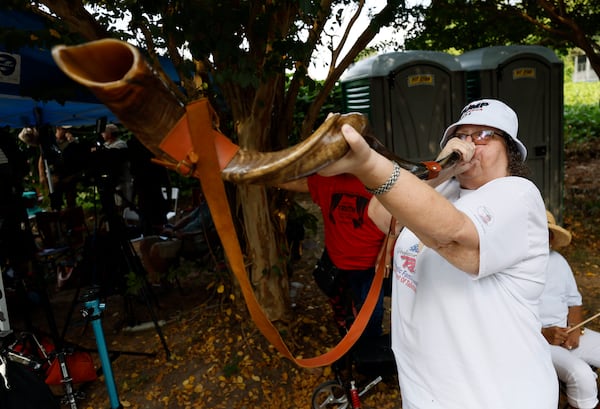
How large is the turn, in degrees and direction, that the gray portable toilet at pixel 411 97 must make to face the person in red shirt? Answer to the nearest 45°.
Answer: approximately 45° to its right

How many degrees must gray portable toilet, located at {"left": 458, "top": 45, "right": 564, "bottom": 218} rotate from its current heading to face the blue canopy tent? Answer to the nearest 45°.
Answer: approximately 90° to its right

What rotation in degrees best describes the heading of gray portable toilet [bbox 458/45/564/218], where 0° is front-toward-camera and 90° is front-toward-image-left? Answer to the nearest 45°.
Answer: approximately 315°

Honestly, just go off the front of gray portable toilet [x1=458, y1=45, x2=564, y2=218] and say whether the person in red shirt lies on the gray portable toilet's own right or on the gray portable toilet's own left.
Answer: on the gray portable toilet's own right

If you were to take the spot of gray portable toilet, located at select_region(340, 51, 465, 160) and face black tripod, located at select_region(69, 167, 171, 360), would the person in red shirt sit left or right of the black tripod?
left

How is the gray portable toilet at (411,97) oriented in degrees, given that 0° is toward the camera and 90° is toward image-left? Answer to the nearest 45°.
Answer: approximately 315°

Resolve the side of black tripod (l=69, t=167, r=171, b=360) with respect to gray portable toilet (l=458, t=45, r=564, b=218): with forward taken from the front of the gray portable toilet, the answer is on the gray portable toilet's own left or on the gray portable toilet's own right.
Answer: on the gray portable toilet's own right

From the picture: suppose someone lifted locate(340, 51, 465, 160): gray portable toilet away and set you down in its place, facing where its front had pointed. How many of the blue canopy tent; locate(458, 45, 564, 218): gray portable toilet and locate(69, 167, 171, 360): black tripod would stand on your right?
2

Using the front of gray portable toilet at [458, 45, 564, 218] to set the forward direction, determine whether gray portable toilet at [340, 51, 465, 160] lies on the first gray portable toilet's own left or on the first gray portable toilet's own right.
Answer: on the first gray portable toilet's own right
